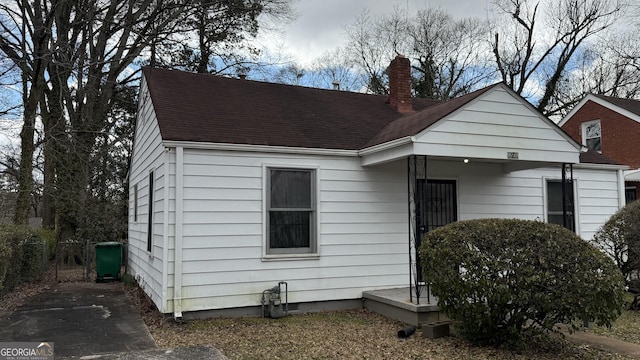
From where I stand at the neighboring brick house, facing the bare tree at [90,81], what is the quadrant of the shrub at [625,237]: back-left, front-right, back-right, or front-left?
front-left

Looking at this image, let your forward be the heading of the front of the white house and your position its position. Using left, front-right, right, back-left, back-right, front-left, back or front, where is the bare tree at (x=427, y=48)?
back-left

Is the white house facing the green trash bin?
no

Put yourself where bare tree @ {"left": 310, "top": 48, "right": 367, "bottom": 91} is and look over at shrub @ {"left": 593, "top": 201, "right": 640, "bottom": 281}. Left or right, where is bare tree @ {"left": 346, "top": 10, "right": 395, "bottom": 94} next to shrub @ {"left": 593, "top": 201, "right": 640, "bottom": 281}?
left

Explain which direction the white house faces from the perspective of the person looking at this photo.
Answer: facing the viewer and to the right of the viewer

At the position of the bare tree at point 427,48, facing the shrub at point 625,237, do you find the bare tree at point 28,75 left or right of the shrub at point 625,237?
right

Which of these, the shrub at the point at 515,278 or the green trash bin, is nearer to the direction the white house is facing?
the shrub

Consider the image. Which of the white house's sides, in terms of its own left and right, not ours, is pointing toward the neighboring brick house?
left

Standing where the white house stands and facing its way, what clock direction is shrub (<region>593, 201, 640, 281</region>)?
The shrub is roughly at 10 o'clock from the white house.

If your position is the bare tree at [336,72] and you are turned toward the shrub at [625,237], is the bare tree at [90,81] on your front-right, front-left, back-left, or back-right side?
front-right

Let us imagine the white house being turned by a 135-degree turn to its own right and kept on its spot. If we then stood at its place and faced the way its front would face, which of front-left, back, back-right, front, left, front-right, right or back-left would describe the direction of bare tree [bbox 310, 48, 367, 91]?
right

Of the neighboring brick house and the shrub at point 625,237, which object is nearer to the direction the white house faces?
the shrub

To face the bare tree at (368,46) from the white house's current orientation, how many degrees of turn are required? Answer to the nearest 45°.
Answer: approximately 135° to its left
